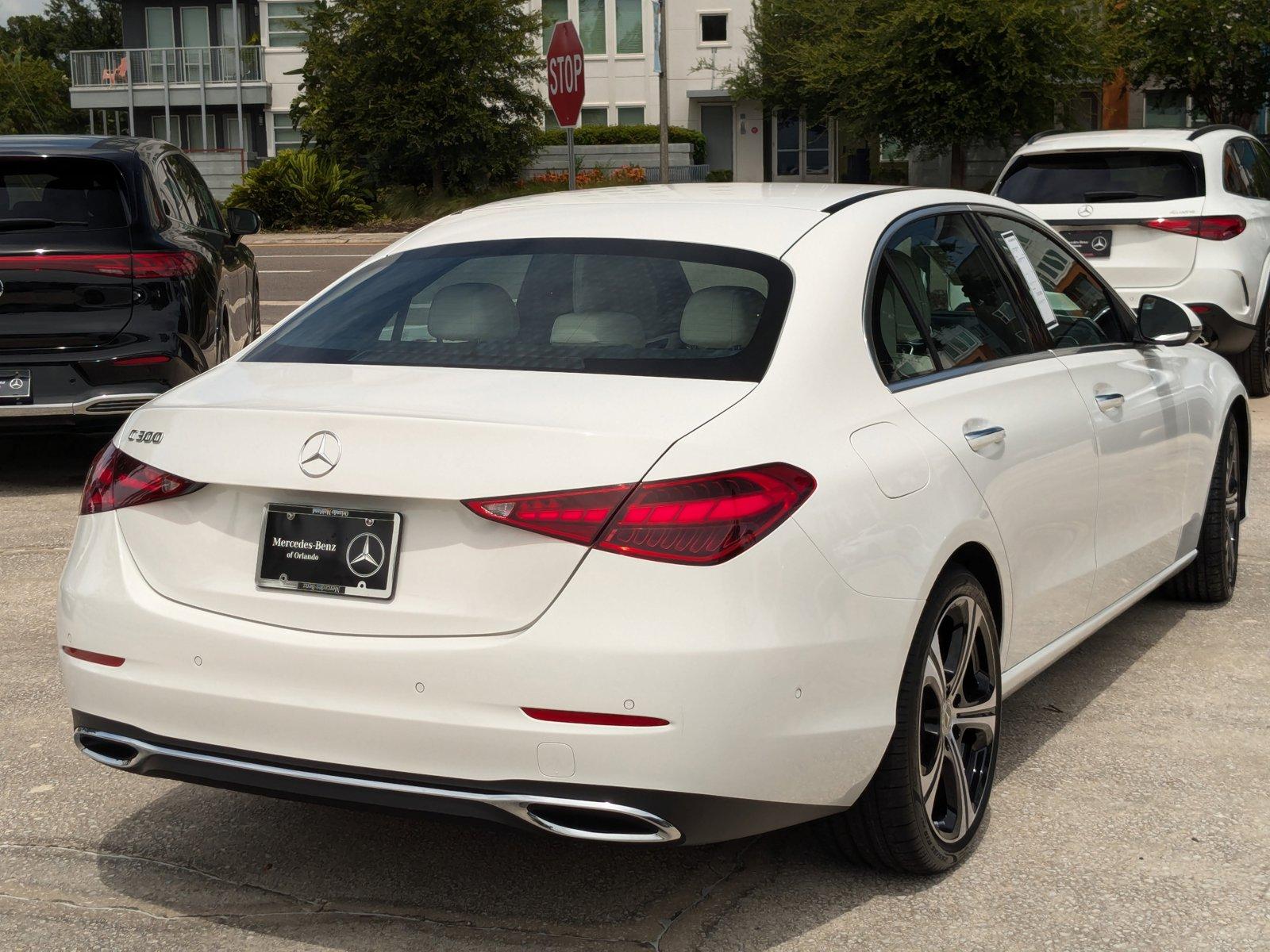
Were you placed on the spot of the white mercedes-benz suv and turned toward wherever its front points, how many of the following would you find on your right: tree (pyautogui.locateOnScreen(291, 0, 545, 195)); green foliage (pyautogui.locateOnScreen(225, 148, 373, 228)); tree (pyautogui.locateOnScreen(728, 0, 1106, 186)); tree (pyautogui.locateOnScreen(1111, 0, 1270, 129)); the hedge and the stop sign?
0

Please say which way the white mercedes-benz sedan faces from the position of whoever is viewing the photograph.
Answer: facing away from the viewer and to the right of the viewer

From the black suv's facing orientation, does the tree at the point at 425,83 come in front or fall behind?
in front

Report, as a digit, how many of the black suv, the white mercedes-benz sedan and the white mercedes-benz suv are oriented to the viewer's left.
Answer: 0

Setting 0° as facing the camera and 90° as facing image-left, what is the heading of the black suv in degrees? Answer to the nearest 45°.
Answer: approximately 180°

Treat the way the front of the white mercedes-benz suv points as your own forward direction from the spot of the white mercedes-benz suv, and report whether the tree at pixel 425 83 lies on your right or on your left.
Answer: on your left

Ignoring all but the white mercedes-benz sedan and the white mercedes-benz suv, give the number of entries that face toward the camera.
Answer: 0

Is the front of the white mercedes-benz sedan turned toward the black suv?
no

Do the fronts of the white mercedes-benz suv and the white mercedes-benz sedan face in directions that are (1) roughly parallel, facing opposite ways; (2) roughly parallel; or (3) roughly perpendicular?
roughly parallel

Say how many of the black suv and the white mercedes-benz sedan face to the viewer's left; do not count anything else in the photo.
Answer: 0

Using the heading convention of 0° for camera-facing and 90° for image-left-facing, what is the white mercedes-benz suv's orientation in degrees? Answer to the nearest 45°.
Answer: approximately 225°

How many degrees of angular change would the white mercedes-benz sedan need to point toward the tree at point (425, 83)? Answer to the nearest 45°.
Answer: approximately 45° to its left
